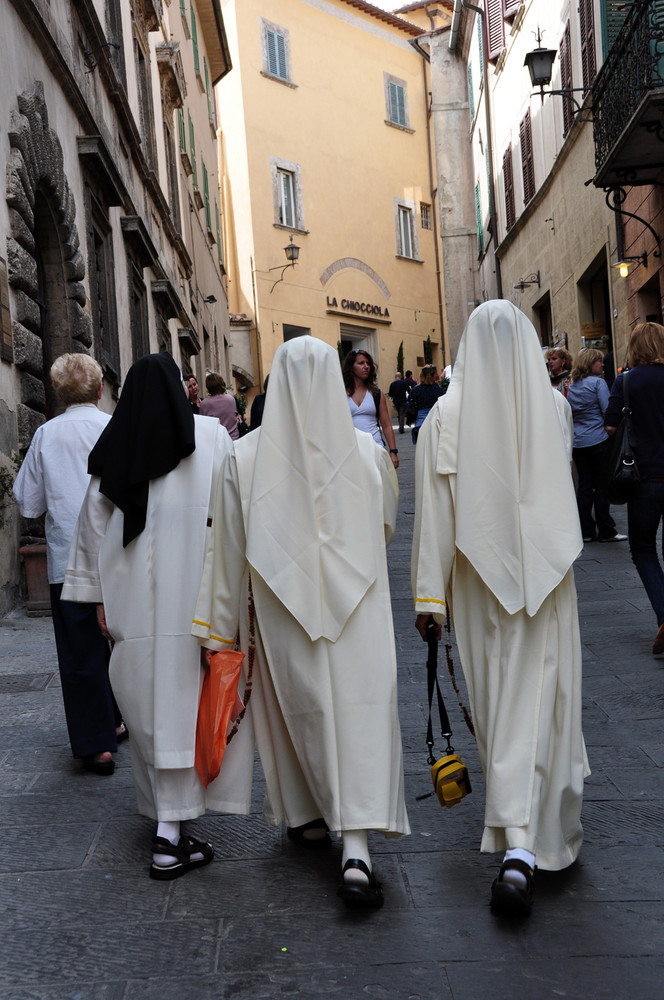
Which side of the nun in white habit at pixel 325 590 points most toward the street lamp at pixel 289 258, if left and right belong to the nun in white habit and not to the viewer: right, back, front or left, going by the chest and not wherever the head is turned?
front

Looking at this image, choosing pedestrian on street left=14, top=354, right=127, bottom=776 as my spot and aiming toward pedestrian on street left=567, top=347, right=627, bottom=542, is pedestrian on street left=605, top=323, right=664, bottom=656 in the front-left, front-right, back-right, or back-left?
front-right

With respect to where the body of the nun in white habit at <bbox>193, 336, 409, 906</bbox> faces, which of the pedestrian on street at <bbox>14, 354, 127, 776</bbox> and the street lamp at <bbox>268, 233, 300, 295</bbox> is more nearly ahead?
the street lamp

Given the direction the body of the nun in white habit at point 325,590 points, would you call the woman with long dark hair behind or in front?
in front

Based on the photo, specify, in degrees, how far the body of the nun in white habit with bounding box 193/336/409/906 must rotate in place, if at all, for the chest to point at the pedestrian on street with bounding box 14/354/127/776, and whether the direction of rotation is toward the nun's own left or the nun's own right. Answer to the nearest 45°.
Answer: approximately 45° to the nun's own left

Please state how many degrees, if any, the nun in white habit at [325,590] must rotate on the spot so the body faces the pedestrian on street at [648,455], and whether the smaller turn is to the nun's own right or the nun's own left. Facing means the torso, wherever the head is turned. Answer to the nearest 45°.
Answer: approximately 45° to the nun's own right

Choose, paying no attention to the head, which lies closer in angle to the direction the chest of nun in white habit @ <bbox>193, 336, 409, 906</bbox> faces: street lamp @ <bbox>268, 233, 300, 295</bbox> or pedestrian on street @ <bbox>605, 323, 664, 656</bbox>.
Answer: the street lamp

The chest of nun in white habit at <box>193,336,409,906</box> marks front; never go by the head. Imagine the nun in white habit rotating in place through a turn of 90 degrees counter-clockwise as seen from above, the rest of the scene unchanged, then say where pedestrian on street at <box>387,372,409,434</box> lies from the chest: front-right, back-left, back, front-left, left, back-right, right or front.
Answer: right

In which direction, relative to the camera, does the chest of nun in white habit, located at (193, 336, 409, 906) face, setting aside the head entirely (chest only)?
away from the camera

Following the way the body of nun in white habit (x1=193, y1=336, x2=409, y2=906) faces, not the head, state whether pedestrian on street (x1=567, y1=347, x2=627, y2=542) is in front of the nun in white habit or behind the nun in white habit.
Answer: in front

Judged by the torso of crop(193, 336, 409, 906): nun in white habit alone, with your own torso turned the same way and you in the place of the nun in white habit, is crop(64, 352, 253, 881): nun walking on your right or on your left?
on your left

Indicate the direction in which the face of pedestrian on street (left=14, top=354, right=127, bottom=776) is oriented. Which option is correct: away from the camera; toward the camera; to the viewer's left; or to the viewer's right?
away from the camera
